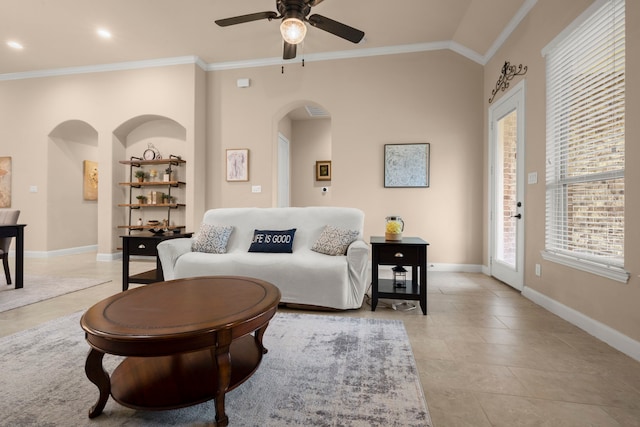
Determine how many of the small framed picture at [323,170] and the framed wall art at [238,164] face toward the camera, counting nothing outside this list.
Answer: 2

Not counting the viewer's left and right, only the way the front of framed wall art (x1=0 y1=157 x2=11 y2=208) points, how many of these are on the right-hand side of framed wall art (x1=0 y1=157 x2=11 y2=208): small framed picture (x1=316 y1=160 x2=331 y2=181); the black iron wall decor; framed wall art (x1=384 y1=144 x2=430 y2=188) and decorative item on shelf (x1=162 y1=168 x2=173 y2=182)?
0

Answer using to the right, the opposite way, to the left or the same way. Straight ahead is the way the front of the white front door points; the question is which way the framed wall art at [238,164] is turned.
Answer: to the left

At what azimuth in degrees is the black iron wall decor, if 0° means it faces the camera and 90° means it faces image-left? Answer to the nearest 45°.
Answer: approximately 45°

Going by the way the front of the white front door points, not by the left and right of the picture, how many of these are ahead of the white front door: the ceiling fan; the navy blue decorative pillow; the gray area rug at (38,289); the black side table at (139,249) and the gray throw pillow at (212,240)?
5

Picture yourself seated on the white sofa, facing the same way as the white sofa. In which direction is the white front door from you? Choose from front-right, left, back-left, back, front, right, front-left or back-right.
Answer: back-left

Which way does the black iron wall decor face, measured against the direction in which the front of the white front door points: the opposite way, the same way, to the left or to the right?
the same way

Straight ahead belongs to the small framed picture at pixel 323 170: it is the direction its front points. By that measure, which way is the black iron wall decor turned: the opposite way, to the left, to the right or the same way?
to the right

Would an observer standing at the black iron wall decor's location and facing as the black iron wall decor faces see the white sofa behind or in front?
in front

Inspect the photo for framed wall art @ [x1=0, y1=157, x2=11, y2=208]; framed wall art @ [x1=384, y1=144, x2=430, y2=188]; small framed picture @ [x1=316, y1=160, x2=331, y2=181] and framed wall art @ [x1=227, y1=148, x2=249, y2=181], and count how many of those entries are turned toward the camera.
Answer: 4

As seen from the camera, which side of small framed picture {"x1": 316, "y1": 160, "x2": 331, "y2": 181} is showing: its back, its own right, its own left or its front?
front

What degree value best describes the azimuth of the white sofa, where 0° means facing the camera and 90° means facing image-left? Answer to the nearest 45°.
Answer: approximately 45°

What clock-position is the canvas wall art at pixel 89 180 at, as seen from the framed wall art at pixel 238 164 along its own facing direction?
the canvas wall art at pixel 89 180 is roughly at 4 o'clock from the framed wall art at pixel 238 164.

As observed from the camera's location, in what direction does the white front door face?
facing the viewer and to the left of the viewer

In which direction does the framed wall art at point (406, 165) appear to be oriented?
toward the camera

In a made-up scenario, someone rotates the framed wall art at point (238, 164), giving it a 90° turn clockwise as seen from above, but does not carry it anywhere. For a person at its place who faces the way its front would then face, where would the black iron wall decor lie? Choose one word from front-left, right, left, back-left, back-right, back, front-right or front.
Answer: back-left

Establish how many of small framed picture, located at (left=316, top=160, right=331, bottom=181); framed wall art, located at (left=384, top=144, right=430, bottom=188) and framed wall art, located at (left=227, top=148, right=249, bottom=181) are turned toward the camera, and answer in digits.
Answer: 3

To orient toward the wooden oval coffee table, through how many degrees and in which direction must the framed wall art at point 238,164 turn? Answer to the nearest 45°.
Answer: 0° — it already faces it

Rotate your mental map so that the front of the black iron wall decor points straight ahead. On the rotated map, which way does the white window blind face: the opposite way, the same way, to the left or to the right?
the same way

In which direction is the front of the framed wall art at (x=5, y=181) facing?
toward the camera

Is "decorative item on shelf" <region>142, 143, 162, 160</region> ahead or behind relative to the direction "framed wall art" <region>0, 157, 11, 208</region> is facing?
ahead
